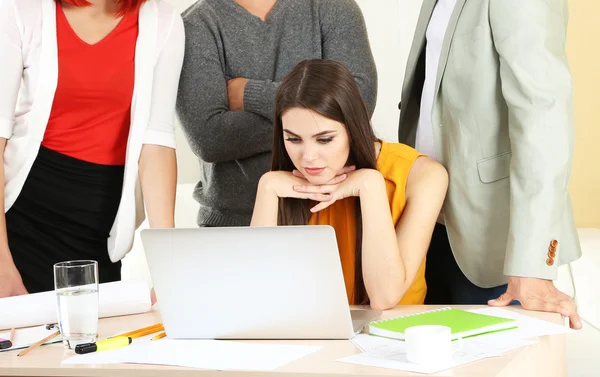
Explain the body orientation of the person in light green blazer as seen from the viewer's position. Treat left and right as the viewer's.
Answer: facing the viewer and to the left of the viewer

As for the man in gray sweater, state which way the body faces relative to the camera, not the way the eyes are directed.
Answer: toward the camera

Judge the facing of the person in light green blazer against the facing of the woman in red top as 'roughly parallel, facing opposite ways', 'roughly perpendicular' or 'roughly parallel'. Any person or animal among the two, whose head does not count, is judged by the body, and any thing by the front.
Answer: roughly perpendicular

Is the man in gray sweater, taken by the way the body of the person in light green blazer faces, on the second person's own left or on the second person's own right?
on the second person's own right

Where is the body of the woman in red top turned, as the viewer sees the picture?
toward the camera

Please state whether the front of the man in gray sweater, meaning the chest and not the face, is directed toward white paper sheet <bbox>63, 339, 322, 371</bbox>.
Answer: yes

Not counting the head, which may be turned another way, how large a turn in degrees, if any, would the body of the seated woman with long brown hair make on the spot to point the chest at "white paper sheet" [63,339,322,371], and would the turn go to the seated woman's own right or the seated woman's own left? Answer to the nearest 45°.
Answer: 0° — they already face it

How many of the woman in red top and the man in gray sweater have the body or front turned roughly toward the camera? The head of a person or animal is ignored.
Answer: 2

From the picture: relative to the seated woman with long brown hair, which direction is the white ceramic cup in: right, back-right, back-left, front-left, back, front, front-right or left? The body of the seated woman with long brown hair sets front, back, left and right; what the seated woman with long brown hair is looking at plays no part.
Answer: front-left

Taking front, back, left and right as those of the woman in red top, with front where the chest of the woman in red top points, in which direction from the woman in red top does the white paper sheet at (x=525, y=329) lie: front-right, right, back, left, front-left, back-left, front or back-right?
front-left

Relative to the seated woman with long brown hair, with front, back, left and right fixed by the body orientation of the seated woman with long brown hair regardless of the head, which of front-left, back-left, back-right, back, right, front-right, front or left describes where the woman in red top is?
front-right

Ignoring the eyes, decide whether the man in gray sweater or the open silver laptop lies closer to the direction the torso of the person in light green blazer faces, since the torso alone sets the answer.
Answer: the open silver laptop

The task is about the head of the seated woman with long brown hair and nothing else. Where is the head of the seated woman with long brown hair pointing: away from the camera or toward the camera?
toward the camera

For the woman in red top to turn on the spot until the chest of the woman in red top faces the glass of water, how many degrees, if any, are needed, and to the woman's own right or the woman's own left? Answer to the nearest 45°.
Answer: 0° — they already face it
